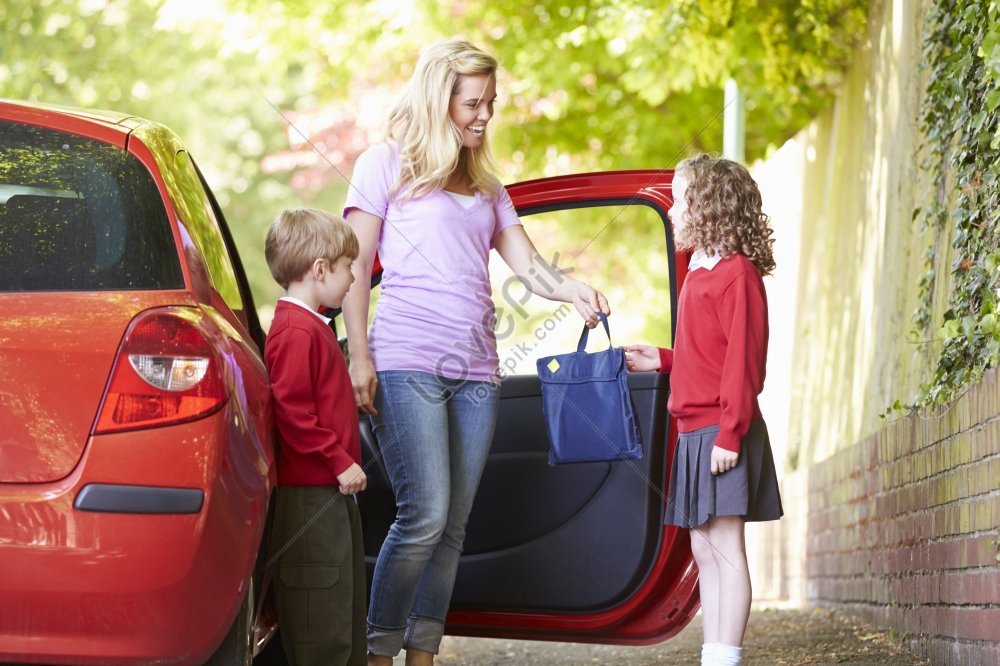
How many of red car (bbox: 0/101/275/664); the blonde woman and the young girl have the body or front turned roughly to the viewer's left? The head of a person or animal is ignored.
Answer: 1

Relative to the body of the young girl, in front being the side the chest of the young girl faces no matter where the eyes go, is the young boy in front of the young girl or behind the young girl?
in front

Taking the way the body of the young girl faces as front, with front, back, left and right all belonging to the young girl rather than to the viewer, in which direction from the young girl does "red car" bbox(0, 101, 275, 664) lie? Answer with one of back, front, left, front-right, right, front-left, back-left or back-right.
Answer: front-left

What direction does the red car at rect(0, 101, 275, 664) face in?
away from the camera

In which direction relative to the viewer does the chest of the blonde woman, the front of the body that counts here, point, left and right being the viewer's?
facing the viewer and to the right of the viewer

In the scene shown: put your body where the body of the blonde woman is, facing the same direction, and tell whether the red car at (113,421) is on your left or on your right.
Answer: on your right

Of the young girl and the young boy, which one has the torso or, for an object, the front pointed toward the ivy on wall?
the young boy

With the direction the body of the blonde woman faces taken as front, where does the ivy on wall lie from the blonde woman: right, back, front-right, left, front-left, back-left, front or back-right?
front-left

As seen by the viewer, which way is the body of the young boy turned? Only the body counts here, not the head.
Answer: to the viewer's right

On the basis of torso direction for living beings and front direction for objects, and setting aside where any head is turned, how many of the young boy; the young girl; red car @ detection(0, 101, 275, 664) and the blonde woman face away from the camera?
1

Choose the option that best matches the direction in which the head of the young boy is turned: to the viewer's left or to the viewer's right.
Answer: to the viewer's right

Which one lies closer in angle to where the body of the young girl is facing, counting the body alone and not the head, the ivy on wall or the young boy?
the young boy

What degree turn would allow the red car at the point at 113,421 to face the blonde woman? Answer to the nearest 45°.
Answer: approximately 45° to its right

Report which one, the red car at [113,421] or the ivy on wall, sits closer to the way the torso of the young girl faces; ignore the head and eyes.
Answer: the red car

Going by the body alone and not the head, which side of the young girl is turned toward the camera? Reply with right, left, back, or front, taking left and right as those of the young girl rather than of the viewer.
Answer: left
